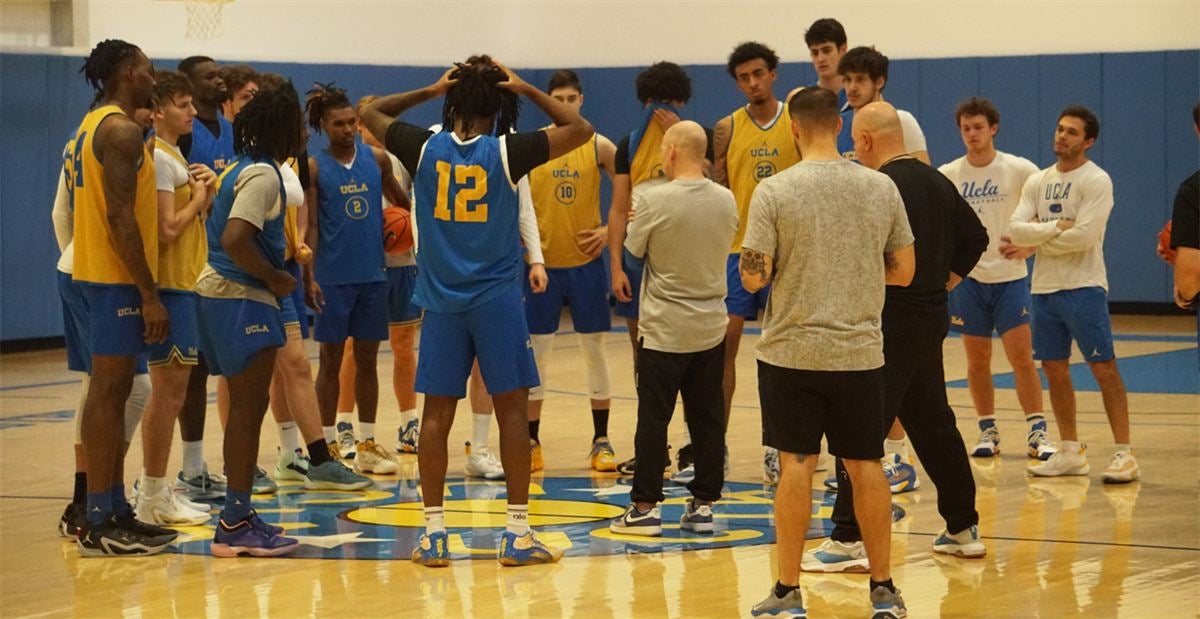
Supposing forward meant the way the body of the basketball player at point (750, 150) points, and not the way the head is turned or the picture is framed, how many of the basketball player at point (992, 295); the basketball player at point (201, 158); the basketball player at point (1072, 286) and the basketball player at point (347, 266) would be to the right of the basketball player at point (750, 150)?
2

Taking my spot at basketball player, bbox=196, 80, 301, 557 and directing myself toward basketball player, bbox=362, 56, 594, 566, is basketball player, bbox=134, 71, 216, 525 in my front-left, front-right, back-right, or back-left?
back-left

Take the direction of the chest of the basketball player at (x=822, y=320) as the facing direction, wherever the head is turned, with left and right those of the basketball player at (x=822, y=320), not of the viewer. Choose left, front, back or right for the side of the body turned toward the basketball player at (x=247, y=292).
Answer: left

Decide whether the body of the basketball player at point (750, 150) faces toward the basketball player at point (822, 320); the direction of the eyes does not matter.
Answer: yes

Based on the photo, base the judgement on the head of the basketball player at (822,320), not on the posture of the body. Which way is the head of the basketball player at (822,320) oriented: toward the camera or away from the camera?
away from the camera

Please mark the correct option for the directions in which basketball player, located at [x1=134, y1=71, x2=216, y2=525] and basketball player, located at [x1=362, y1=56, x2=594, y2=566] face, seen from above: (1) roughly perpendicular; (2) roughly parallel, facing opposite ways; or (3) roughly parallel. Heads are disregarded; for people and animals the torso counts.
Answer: roughly perpendicular

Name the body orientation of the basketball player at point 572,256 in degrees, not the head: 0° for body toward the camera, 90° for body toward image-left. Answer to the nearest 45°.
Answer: approximately 0°

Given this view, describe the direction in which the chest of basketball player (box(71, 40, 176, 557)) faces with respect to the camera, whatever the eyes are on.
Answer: to the viewer's right

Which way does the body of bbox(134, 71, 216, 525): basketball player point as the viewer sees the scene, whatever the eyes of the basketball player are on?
to the viewer's right

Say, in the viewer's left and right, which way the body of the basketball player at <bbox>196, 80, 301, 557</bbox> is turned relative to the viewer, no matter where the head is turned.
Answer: facing to the right of the viewer

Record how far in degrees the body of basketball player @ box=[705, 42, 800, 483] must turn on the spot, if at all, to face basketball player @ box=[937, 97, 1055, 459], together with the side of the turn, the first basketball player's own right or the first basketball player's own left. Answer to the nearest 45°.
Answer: approximately 135° to the first basketball player's own left
